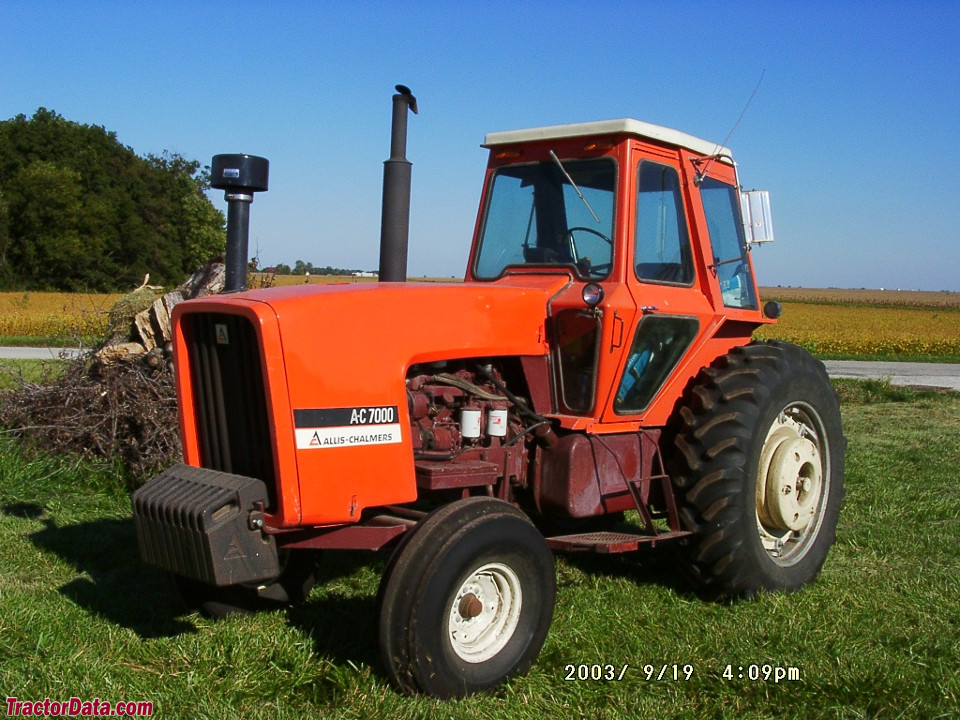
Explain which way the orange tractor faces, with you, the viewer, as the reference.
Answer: facing the viewer and to the left of the viewer

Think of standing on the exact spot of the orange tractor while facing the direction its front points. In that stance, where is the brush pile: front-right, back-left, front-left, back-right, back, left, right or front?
right
